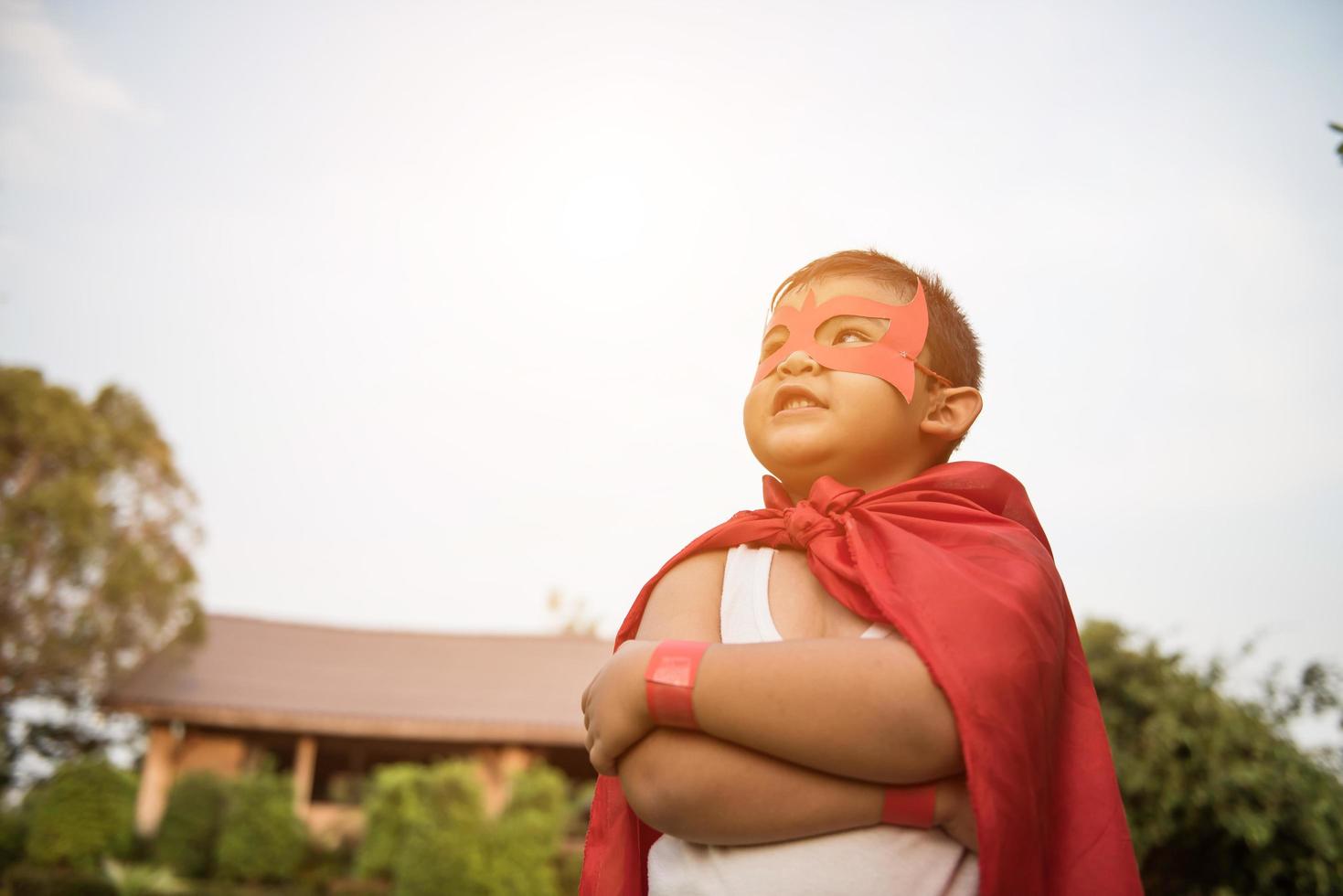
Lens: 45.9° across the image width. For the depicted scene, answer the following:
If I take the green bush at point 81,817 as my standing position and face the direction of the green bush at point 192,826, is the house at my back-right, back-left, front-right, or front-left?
front-left

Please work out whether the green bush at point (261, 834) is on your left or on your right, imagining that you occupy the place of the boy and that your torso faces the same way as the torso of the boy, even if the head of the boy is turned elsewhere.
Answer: on your right

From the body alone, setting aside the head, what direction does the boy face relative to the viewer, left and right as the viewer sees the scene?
facing the viewer and to the left of the viewer

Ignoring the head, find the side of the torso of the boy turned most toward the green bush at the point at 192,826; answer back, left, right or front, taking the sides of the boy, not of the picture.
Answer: right

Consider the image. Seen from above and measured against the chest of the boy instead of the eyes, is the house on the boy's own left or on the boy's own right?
on the boy's own right

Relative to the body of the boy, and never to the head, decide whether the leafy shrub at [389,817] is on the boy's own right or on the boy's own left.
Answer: on the boy's own right

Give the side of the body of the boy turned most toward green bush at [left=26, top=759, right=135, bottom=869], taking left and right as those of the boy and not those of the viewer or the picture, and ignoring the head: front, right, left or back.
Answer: right

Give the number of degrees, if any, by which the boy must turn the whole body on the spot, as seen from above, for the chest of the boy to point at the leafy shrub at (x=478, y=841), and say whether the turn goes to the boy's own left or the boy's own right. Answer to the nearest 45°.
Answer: approximately 135° to the boy's own right

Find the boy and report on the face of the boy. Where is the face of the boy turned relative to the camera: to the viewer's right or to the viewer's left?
to the viewer's left
